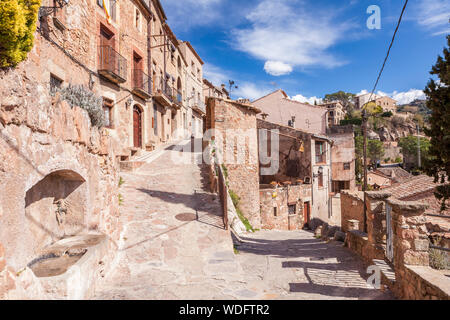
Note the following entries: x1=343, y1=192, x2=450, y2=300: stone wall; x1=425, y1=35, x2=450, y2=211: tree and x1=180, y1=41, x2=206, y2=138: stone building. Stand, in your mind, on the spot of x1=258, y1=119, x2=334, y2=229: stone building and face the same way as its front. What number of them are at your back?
1

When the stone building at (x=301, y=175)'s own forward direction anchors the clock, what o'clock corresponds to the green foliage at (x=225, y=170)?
The green foliage is roughly at 2 o'clock from the stone building.

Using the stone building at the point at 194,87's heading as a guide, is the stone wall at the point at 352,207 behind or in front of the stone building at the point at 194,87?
in front

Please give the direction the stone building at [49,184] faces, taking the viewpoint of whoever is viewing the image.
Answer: facing the viewer and to the right of the viewer

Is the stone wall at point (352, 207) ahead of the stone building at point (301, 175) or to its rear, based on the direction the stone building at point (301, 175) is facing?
ahead

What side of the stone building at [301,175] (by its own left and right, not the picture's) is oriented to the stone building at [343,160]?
left

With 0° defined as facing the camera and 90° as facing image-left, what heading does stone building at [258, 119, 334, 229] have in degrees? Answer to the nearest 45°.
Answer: approximately 315°
